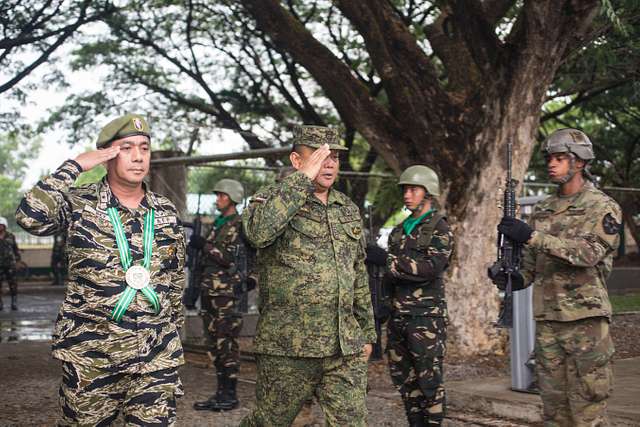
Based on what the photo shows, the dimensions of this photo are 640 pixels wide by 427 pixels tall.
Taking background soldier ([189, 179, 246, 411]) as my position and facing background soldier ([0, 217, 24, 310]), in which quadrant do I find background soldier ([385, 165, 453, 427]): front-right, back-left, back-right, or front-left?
back-right

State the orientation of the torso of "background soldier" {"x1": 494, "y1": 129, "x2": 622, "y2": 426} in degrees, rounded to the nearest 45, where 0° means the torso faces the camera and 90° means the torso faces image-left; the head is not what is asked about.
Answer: approximately 45°

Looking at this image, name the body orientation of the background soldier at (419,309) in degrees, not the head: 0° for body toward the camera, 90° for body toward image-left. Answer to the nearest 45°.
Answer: approximately 45°

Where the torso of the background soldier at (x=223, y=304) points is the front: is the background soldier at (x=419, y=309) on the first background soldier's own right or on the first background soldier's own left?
on the first background soldier's own left

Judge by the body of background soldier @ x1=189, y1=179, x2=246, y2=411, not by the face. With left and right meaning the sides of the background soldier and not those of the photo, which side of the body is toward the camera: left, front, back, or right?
left

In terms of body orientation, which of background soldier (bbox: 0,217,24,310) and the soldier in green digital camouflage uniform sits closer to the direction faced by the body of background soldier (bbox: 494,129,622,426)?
the soldier in green digital camouflage uniform

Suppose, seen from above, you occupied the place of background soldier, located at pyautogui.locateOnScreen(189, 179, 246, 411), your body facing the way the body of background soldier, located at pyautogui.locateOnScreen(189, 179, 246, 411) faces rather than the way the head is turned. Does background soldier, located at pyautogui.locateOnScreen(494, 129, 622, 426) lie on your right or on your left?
on your left

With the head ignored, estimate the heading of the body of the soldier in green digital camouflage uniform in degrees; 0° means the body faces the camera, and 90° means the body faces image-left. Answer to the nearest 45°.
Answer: approximately 315°
